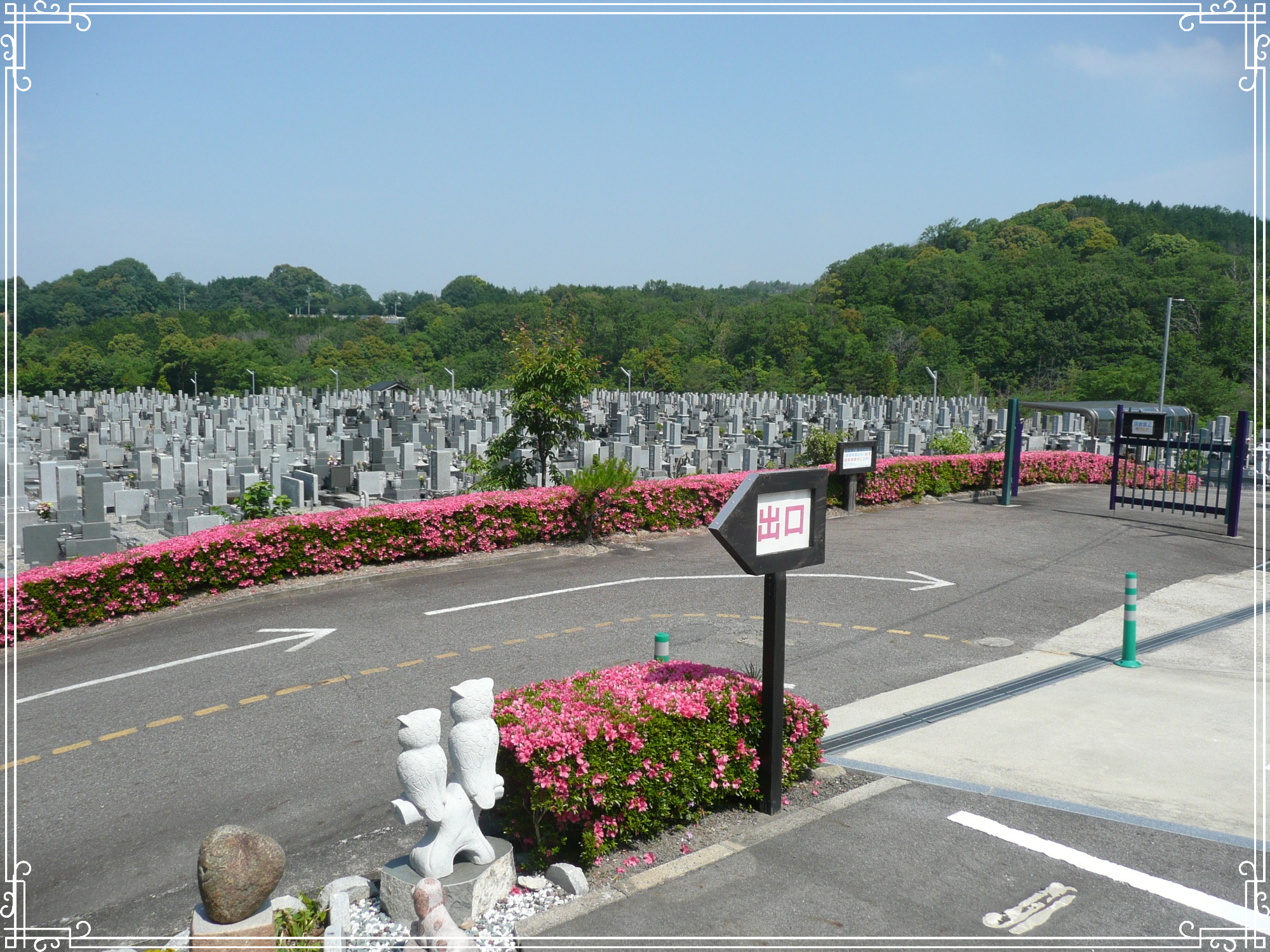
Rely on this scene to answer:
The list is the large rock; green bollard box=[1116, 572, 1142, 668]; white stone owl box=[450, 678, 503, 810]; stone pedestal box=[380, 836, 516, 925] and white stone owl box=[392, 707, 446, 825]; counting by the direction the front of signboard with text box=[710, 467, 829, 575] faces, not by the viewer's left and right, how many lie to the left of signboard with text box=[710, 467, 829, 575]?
1

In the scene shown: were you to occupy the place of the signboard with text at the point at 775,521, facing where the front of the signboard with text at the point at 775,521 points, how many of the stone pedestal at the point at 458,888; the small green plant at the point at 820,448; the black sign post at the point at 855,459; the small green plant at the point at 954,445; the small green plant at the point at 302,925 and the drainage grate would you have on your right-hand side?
2

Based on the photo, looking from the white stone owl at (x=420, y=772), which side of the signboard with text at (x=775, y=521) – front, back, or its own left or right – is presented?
right

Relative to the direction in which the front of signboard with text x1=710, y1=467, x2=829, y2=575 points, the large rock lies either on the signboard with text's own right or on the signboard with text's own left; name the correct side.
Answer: on the signboard with text's own right

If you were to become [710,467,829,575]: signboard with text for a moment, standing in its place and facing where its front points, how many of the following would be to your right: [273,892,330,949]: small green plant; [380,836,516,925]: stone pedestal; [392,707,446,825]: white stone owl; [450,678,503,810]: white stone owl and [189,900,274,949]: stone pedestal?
5

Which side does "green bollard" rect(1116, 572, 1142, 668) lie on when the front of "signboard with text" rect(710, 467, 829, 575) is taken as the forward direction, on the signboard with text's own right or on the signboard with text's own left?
on the signboard with text's own left

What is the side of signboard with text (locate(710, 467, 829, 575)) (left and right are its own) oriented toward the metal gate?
left

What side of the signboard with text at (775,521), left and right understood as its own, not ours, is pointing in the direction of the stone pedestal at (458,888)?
right

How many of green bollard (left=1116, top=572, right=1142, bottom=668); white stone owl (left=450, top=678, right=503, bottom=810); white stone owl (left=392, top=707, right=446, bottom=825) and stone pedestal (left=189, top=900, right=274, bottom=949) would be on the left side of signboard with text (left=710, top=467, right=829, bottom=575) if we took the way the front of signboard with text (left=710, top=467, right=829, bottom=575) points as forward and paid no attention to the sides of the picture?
1

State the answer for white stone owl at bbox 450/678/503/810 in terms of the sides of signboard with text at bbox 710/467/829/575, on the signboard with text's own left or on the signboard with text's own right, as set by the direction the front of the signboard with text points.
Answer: on the signboard with text's own right

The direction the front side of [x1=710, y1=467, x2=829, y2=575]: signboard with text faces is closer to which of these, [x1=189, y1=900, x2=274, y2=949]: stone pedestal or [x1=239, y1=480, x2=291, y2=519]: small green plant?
the stone pedestal

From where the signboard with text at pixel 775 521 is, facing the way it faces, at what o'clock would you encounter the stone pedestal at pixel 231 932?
The stone pedestal is roughly at 3 o'clock from the signboard with text.

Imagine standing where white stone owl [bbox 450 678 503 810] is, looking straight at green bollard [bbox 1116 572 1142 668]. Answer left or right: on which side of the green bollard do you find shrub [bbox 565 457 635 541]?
left

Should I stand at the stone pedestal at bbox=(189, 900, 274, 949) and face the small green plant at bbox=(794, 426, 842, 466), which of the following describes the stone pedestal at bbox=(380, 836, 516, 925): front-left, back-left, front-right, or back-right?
front-right

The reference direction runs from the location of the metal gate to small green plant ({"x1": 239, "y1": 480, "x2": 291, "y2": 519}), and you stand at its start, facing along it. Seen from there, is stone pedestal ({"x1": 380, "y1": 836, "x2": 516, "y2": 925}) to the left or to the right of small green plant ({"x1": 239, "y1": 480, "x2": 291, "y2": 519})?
left

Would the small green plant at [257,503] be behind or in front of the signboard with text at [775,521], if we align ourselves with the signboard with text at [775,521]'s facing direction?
behind

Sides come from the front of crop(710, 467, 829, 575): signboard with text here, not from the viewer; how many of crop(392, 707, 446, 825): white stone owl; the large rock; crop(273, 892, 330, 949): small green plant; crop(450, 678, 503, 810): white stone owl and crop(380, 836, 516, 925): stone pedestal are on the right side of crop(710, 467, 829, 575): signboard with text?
5

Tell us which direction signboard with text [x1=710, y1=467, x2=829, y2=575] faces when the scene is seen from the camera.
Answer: facing the viewer and to the right of the viewer

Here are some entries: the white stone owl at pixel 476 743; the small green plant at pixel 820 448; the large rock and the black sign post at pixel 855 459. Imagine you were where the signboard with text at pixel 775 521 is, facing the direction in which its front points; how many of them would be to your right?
2
